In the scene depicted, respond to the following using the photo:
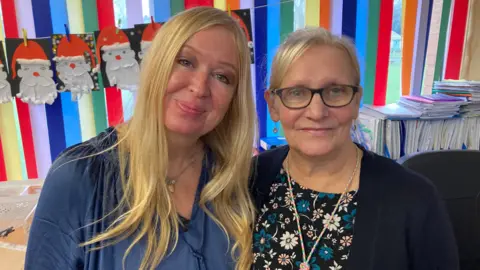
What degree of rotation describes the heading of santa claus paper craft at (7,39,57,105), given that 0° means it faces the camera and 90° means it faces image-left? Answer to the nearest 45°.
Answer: approximately 0°

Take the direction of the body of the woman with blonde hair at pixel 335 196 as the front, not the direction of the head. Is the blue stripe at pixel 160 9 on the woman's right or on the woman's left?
on the woman's right

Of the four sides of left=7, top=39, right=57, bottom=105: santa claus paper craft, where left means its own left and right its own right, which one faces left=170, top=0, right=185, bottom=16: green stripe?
left

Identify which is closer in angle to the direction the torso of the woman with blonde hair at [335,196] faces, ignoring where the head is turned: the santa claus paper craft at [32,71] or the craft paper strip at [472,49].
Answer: the santa claus paper craft
